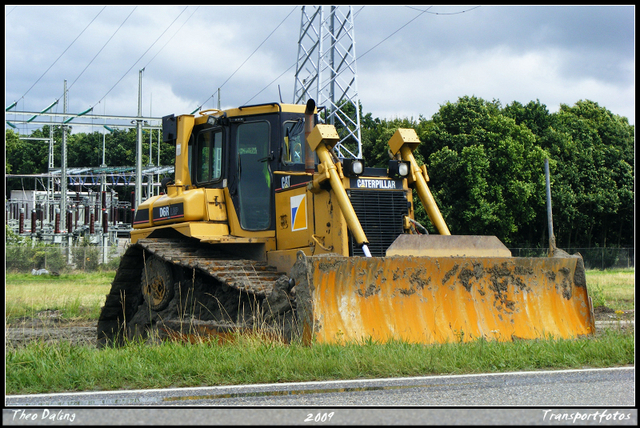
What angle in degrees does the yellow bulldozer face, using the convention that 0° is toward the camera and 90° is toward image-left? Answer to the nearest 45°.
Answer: approximately 315°

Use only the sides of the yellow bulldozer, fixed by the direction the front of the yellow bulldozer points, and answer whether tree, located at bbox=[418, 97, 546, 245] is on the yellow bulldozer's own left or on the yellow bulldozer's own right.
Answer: on the yellow bulldozer's own left

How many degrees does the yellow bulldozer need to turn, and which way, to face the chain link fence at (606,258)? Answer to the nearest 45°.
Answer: approximately 90° to its left

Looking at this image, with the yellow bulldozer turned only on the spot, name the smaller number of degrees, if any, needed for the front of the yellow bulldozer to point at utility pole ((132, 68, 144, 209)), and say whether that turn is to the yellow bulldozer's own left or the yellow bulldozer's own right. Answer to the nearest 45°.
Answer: approximately 135° to the yellow bulldozer's own left

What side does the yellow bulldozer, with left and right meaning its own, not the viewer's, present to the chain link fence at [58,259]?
back

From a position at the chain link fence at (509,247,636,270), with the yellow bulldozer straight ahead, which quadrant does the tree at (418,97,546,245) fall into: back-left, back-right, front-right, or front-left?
back-right

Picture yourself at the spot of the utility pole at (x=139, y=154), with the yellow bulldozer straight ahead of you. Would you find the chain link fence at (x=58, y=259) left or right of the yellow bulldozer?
right

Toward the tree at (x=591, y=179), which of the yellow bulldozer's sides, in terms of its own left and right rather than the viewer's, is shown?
left
